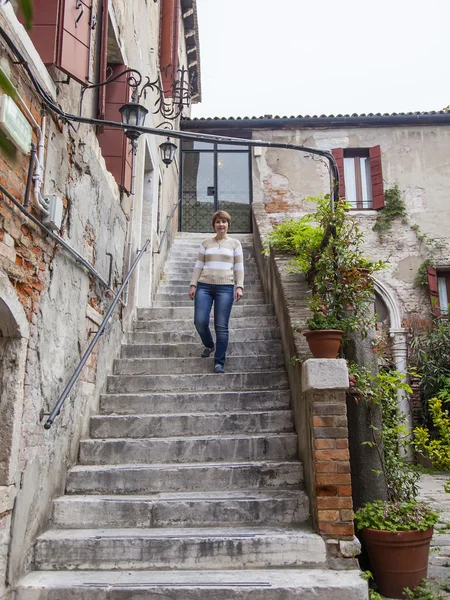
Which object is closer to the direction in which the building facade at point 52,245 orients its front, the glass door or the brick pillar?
the brick pillar

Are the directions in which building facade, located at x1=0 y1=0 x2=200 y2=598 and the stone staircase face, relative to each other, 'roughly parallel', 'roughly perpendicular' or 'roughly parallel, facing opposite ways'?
roughly perpendicular

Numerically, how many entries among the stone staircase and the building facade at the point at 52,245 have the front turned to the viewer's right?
1

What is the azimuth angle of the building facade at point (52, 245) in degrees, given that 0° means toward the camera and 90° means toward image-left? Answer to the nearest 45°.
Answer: approximately 270°

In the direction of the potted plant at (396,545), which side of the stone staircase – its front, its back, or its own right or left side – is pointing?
left

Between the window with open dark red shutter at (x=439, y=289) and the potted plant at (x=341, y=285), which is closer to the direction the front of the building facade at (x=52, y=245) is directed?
the potted plant

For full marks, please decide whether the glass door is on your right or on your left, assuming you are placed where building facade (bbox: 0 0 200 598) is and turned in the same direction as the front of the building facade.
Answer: on your left

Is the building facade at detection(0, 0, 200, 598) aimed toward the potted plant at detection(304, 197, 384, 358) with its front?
yes

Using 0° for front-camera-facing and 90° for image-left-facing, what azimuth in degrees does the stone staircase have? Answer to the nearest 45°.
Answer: approximately 0°

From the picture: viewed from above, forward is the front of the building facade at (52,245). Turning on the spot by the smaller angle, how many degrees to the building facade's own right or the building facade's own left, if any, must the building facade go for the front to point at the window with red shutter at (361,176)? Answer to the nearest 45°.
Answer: approximately 45° to the building facade's own left

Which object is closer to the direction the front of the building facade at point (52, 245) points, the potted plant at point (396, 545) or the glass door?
the potted plant
